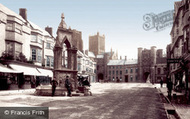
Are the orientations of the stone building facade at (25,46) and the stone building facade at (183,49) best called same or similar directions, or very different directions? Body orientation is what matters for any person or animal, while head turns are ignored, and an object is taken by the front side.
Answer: very different directions

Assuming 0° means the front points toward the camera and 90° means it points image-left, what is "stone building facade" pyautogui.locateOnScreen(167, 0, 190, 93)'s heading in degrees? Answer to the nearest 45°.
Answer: approximately 90°

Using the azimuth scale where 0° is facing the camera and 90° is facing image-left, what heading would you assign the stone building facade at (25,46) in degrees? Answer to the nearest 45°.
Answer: approximately 315°

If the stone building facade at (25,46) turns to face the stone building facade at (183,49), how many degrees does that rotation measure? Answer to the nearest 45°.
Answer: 0° — it already faces it

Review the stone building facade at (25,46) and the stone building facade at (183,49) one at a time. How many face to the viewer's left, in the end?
1
